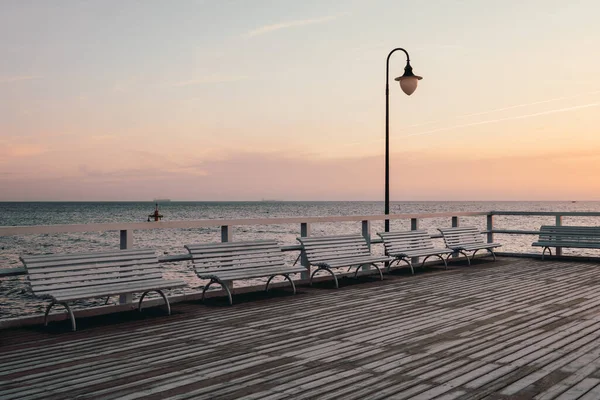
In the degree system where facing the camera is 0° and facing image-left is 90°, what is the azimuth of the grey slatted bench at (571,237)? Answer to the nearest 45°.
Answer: approximately 45°

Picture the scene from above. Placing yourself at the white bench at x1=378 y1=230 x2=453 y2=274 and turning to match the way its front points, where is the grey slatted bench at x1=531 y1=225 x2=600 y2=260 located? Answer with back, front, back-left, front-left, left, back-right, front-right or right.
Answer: left

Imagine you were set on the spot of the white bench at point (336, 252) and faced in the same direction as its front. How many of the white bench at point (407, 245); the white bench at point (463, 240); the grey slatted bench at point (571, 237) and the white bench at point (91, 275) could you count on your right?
1

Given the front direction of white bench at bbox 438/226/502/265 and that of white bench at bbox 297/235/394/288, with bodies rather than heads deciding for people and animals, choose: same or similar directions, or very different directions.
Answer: same or similar directions

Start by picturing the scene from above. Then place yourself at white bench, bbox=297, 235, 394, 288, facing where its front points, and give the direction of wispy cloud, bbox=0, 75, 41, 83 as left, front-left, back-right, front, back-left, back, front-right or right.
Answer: back

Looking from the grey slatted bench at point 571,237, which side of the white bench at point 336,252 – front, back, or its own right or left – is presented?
left
